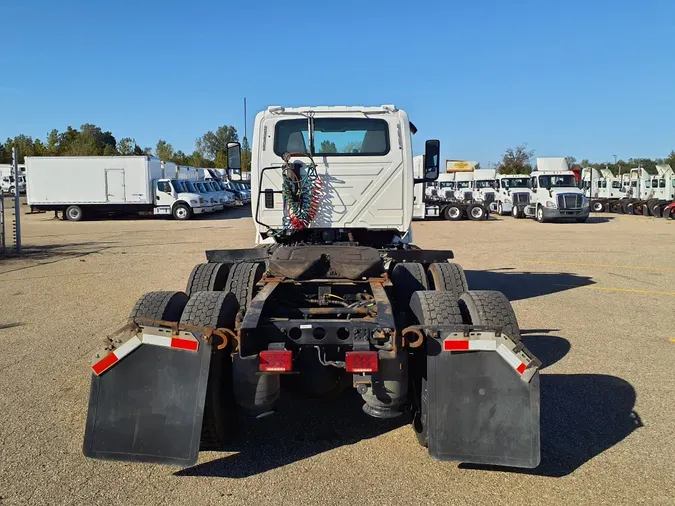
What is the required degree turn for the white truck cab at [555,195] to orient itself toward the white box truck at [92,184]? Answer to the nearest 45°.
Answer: approximately 135° to its right

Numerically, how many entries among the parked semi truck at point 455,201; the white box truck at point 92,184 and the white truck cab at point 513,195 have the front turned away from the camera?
0

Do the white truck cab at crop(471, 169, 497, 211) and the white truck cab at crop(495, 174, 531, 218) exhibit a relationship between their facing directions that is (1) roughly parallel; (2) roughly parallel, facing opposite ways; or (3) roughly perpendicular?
roughly parallel

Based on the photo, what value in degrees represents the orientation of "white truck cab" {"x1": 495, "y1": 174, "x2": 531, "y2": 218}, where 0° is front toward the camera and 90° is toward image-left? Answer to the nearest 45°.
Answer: approximately 315°

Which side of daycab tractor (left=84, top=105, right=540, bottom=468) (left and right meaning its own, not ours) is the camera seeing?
back

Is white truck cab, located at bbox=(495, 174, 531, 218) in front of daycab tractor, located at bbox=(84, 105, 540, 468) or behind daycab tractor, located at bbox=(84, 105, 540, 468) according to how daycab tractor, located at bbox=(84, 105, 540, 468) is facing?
in front

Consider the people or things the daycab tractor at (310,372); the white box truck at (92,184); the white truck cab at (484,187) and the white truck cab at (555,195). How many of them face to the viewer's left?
0

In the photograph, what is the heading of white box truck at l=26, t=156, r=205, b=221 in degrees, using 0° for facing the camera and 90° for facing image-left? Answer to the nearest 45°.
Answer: approximately 270°

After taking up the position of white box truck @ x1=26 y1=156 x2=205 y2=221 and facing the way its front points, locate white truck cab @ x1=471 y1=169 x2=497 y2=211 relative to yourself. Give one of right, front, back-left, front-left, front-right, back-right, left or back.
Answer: front

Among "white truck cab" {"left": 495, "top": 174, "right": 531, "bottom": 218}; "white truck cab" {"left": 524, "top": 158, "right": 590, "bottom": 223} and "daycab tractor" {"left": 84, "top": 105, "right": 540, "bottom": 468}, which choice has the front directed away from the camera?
the daycab tractor

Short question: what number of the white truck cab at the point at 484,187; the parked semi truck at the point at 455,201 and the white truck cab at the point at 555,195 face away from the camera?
0

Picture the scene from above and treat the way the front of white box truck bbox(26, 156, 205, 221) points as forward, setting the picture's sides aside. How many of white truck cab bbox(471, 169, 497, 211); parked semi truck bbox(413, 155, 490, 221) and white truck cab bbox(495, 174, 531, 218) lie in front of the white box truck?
3

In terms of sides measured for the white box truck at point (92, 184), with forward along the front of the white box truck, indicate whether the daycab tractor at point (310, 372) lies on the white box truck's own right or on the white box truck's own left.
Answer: on the white box truck's own right
